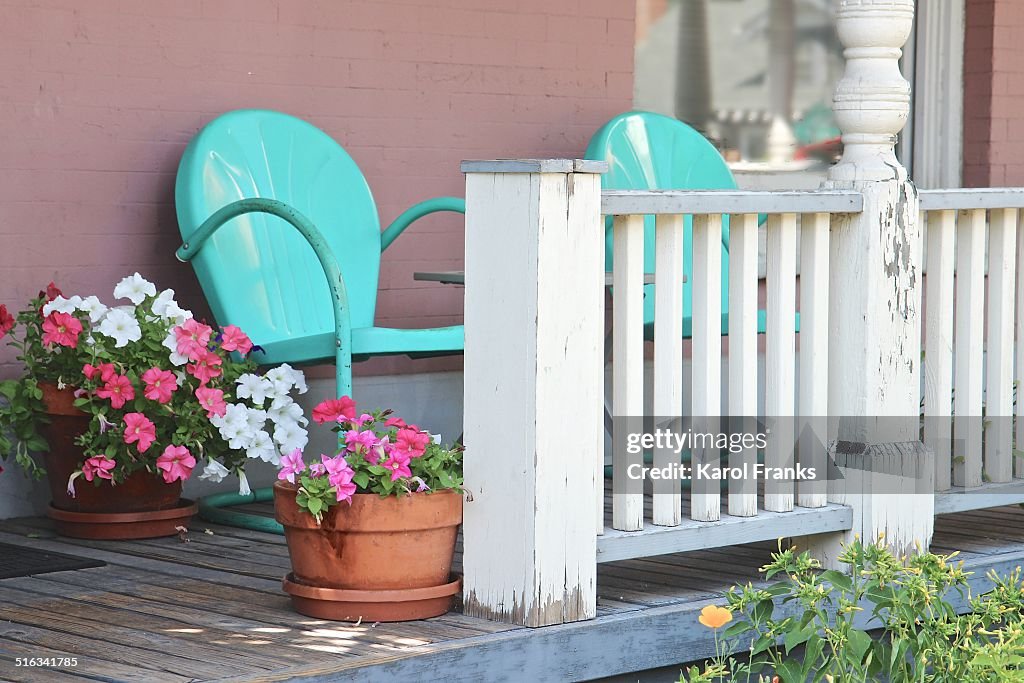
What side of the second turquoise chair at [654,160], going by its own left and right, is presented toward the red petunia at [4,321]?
right

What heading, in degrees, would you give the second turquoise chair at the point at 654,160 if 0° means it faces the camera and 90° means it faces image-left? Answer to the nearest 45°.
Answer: approximately 315°

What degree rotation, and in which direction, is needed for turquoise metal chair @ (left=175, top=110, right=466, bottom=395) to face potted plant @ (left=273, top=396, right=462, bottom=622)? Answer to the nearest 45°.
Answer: approximately 45° to its right

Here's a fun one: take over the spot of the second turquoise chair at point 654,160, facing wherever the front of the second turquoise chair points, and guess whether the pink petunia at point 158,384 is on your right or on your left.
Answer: on your right

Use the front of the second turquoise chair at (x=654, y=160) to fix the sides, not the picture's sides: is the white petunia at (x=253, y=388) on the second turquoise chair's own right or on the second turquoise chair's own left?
on the second turquoise chair's own right

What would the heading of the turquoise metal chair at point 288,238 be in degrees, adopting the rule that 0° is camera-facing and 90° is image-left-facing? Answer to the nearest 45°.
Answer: approximately 315°
